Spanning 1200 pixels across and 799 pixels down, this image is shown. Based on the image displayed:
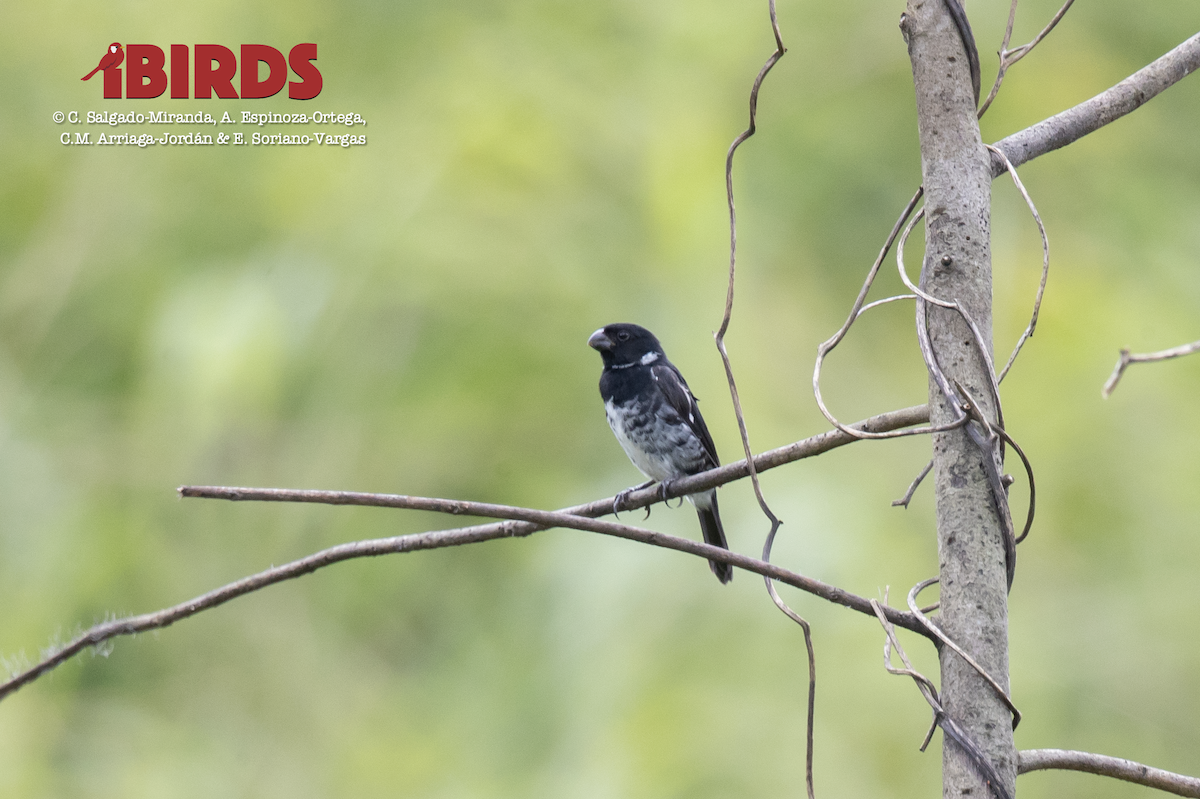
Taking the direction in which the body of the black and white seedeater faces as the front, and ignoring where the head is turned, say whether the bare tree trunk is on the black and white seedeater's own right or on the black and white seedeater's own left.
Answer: on the black and white seedeater's own left

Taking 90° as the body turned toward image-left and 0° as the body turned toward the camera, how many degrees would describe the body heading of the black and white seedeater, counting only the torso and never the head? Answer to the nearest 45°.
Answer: approximately 45°

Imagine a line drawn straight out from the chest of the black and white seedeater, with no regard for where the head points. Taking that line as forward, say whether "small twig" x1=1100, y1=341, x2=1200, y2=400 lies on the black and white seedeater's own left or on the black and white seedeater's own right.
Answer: on the black and white seedeater's own left
